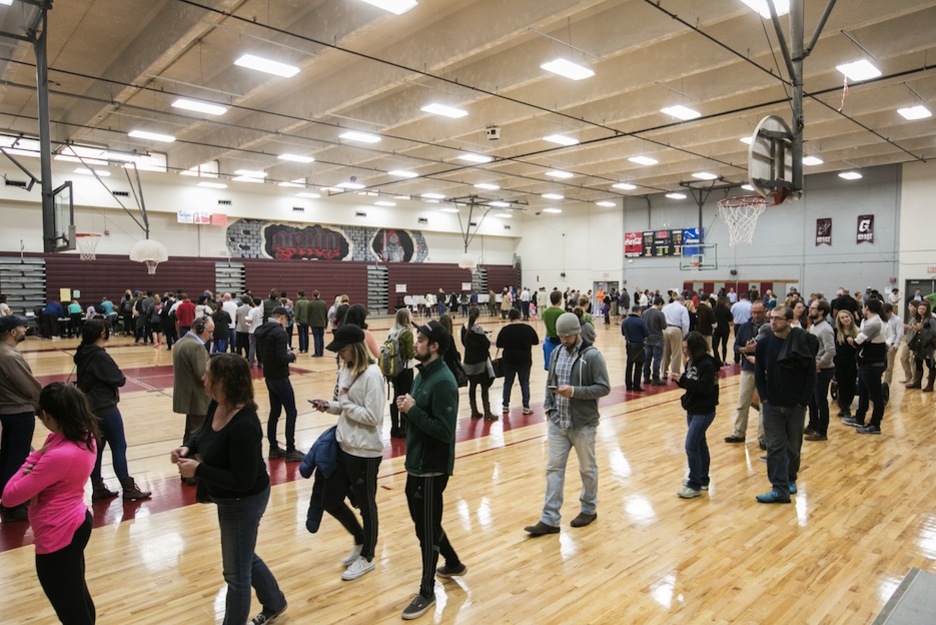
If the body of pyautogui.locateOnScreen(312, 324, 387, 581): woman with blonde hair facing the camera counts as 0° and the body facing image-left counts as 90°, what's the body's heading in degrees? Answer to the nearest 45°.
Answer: approximately 90°

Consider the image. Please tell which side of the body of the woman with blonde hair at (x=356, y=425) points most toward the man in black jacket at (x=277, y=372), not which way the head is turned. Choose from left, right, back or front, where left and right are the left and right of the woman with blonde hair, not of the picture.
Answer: right

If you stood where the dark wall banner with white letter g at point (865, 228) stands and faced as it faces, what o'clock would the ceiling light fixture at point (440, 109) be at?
The ceiling light fixture is roughly at 1 o'clock from the dark wall banner with white letter g.

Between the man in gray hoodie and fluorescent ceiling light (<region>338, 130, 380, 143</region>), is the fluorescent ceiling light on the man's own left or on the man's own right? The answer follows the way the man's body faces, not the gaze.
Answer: on the man's own right

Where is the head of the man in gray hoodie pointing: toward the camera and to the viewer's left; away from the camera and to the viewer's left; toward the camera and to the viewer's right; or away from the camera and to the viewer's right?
toward the camera and to the viewer's left

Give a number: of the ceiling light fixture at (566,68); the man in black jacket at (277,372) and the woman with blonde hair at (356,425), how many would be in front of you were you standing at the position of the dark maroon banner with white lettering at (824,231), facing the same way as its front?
3

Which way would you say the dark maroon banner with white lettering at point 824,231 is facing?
toward the camera

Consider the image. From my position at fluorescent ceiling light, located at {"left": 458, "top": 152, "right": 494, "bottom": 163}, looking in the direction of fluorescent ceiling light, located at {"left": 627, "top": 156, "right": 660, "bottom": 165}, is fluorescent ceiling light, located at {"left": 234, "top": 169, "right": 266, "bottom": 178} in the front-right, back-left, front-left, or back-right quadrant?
back-left

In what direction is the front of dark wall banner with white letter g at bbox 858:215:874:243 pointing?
toward the camera

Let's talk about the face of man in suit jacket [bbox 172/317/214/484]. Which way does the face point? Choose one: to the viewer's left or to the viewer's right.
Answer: to the viewer's right

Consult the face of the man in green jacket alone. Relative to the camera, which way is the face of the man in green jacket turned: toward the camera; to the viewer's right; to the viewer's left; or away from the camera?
to the viewer's left
